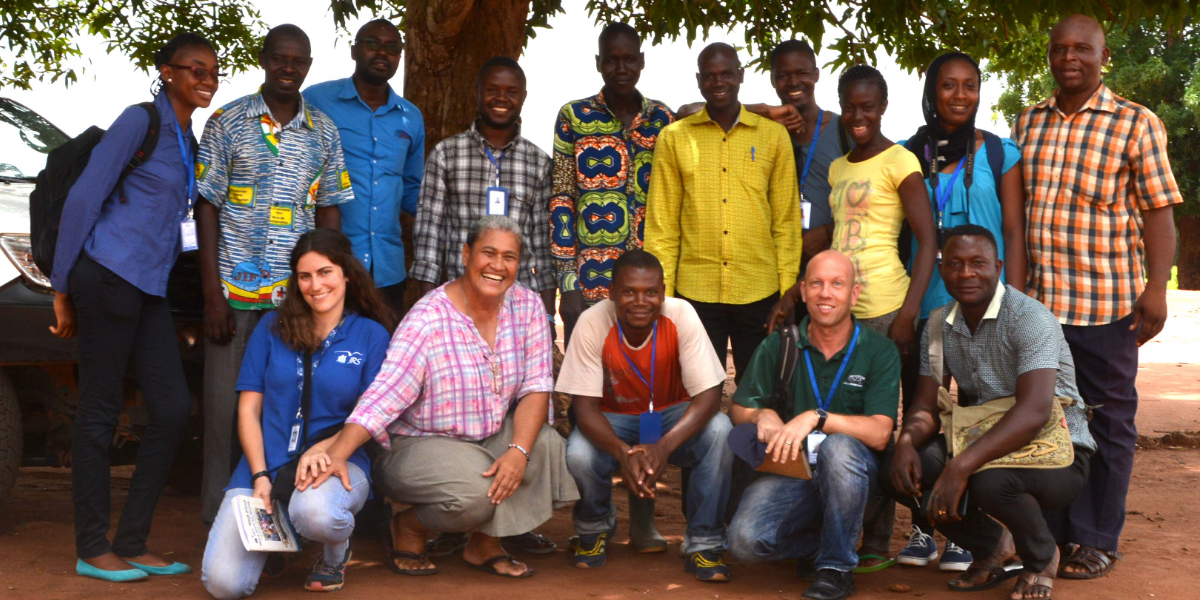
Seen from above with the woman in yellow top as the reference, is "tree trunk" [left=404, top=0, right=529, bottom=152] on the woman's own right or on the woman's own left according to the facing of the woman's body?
on the woman's own right

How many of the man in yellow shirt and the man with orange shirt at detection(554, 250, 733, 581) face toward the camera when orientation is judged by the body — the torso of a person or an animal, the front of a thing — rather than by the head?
2

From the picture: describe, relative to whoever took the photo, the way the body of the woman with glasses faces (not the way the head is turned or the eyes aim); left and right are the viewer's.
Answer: facing the viewer and to the right of the viewer

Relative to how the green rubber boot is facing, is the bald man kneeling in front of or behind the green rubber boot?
in front

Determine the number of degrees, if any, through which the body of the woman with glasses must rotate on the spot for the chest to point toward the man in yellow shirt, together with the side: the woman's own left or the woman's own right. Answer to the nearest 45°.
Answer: approximately 45° to the woman's own left

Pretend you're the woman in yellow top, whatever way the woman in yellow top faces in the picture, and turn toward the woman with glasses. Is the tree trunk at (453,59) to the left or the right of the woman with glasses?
right

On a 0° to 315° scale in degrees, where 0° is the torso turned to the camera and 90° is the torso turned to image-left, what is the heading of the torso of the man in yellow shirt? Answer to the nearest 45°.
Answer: approximately 0°

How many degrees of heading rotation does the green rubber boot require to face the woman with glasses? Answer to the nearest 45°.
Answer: approximately 135° to its right
